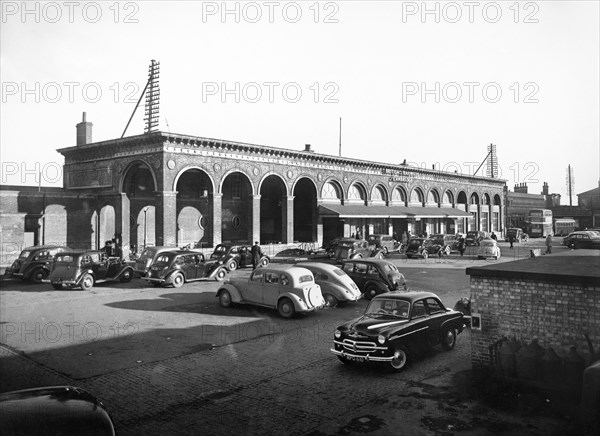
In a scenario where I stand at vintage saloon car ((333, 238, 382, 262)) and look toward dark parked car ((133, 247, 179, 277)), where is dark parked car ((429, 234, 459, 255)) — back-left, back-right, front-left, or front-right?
back-right

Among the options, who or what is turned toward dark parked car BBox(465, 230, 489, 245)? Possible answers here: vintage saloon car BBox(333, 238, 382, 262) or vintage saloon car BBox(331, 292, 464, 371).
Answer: vintage saloon car BBox(333, 238, 382, 262)

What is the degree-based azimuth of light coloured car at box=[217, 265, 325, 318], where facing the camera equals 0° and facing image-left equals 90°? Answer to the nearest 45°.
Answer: approximately 135°

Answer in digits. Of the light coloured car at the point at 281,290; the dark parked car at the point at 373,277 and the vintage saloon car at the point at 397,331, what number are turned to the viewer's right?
0

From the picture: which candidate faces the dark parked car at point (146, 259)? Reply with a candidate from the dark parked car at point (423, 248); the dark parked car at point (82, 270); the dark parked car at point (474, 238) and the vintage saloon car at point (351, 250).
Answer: the dark parked car at point (82, 270)

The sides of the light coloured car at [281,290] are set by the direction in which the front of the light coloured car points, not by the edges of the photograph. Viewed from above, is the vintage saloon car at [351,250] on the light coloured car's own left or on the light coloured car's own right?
on the light coloured car's own right

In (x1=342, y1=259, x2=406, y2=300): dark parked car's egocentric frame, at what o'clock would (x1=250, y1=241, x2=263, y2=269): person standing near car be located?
The person standing near car is roughly at 12 o'clock from the dark parked car.

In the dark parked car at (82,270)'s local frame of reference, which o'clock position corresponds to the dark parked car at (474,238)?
the dark parked car at (474,238) is roughly at 1 o'clock from the dark parked car at (82,270).

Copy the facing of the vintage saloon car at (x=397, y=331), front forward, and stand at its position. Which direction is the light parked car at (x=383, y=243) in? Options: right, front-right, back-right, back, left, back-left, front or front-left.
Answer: back-right
